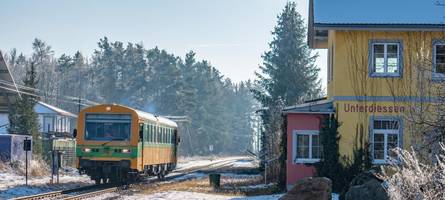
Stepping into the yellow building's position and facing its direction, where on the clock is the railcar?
The railcar is roughly at 3 o'clock from the yellow building.

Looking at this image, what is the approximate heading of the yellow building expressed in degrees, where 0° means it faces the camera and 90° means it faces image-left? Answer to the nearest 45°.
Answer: approximately 0°

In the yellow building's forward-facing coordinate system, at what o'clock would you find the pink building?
The pink building is roughly at 3 o'clock from the yellow building.

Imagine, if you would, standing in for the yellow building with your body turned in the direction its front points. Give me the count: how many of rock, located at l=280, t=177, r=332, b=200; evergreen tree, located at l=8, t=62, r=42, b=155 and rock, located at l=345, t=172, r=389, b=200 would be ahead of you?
2

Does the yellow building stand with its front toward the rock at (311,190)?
yes

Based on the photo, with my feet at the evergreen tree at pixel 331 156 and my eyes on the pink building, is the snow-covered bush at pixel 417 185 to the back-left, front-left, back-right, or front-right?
back-left

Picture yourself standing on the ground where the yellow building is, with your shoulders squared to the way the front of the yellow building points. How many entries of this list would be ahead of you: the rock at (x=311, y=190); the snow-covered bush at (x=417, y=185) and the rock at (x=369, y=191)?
3

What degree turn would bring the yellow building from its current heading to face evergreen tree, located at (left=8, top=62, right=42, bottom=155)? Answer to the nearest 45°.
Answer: approximately 135° to its right

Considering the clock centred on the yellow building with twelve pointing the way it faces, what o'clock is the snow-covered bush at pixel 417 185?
The snow-covered bush is roughly at 12 o'clock from the yellow building.
